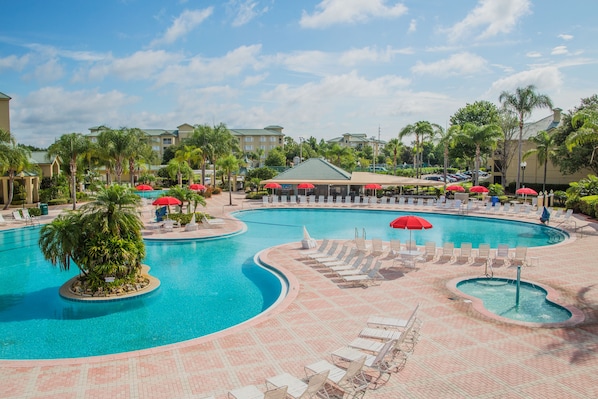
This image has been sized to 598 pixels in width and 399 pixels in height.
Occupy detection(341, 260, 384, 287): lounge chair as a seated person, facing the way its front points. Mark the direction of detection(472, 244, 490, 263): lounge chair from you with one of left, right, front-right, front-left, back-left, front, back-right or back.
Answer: back-right

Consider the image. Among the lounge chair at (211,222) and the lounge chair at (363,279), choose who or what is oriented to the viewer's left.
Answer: the lounge chair at (363,279)

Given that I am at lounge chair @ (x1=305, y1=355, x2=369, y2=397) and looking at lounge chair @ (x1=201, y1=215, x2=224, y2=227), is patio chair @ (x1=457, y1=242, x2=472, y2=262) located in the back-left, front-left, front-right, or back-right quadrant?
front-right

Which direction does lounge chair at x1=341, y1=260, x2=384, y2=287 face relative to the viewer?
to the viewer's left

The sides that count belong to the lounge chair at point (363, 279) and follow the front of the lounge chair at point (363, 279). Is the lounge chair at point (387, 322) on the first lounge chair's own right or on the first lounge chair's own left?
on the first lounge chair's own left

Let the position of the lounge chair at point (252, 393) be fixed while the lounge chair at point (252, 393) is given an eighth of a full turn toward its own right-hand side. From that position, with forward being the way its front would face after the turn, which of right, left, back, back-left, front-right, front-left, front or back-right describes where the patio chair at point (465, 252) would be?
right

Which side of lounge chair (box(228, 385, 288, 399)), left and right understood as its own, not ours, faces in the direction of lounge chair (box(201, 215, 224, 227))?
right

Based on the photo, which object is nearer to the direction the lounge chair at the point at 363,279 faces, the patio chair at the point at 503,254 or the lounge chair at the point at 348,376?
the lounge chair

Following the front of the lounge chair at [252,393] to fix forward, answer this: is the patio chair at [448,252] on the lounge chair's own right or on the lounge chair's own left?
on the lounge chair's own right

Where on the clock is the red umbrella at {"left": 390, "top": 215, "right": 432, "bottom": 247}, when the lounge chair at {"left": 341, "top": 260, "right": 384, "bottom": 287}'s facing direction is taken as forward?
The red umbrella is roughly at 4 o'clock from the lounge chair.

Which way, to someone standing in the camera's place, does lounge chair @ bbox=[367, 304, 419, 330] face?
facing to the left of the viewer

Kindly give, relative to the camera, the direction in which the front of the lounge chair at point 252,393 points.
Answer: facing to the left of the viewer
